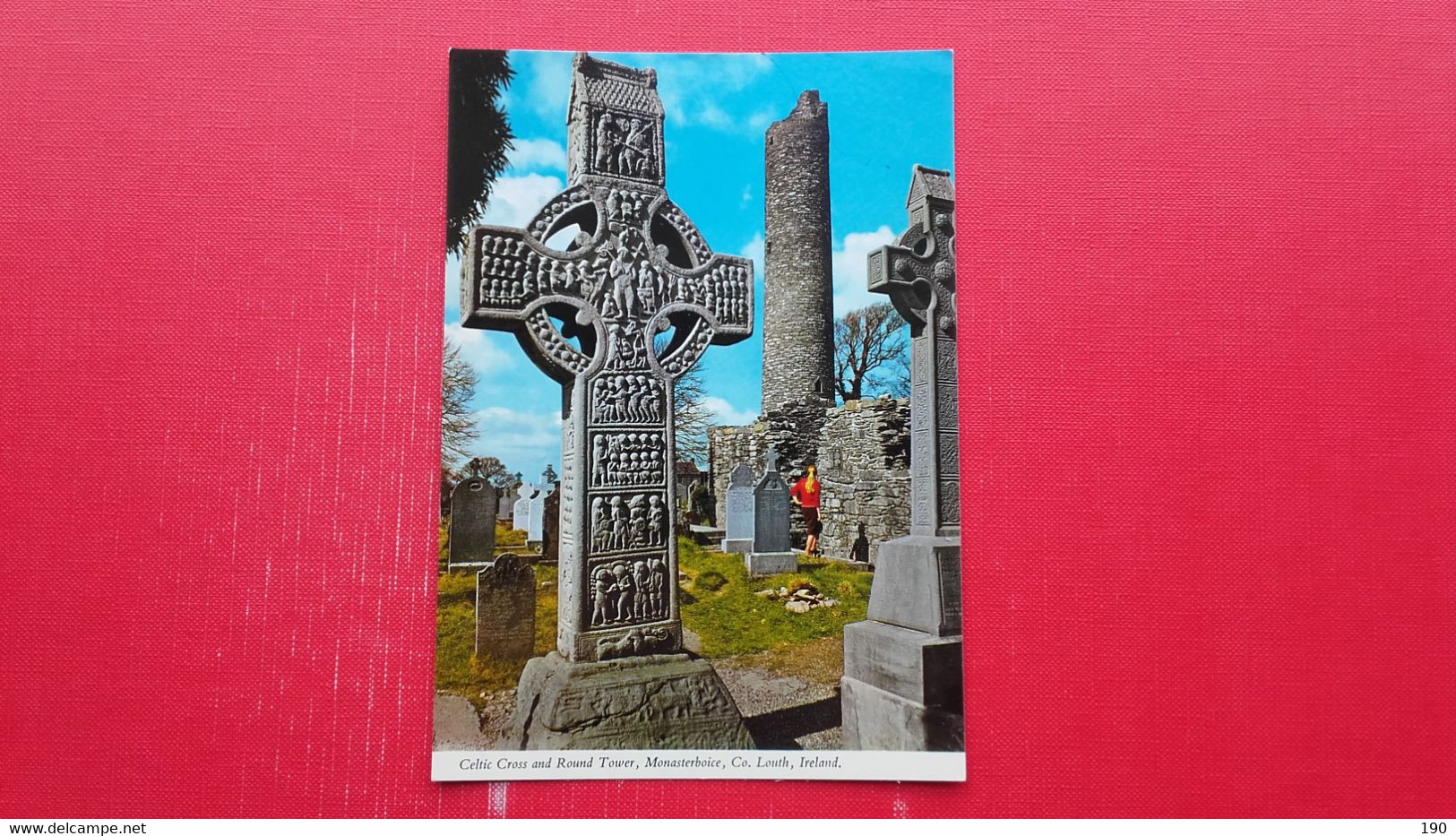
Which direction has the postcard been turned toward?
toward the camera
